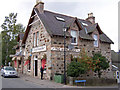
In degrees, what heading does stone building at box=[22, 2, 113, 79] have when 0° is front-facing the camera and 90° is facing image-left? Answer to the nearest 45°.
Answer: approximately 45°

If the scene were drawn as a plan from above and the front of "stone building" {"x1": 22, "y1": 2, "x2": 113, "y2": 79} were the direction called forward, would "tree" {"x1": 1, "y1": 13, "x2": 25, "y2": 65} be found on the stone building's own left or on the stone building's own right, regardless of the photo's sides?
on the stone building's own right
